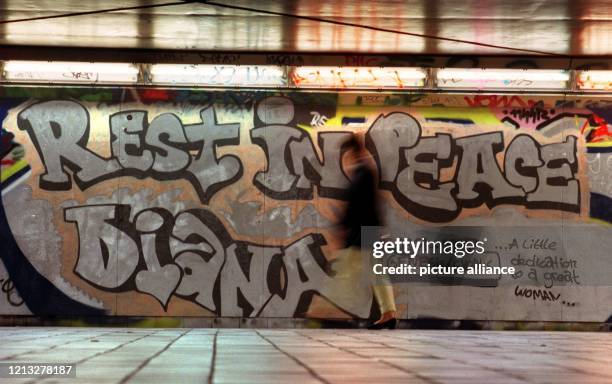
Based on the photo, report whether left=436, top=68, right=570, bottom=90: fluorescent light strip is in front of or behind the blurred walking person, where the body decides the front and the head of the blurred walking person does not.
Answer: behind

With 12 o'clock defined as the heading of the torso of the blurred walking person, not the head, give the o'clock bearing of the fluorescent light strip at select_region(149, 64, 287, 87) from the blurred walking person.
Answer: The fluorescent light strip is roughly at 1 o'clock from the blurred walking person.

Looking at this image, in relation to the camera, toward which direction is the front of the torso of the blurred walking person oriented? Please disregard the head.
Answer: to the viewer's left
